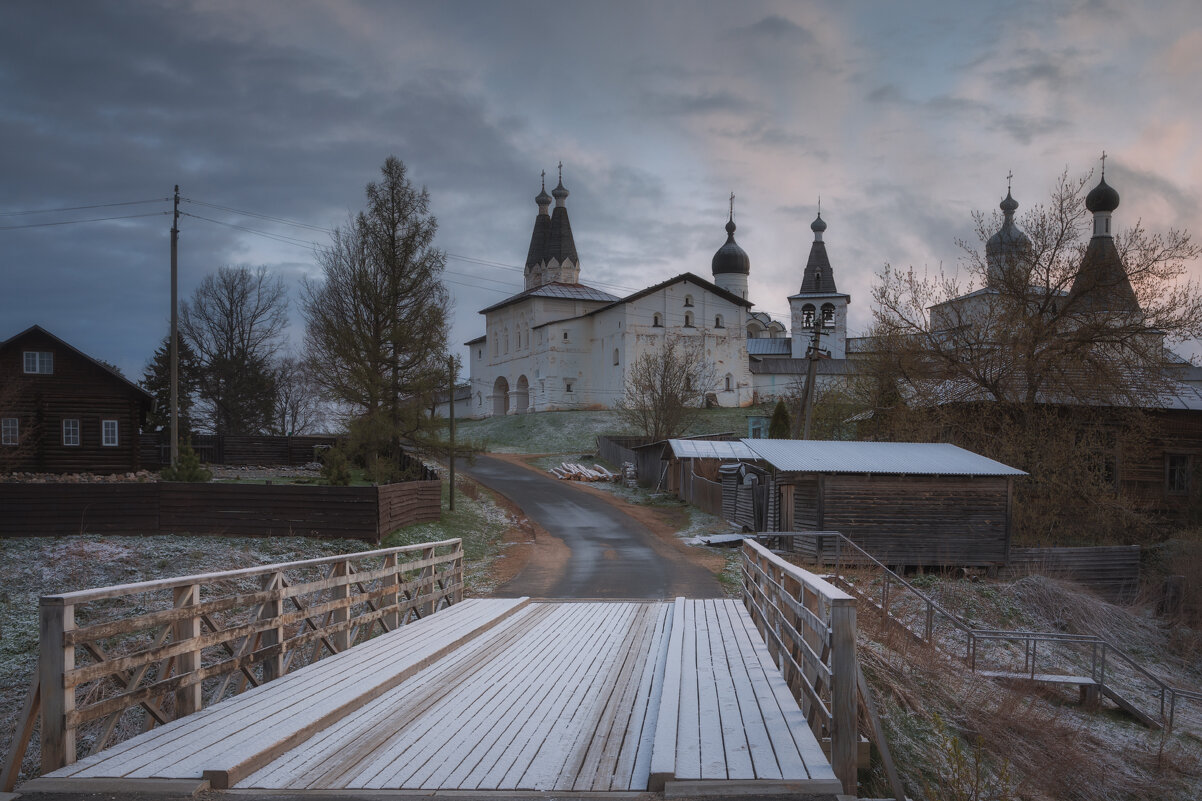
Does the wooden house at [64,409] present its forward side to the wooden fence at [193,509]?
yes

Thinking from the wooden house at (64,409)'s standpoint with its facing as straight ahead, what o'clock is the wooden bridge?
The wooden bridge is roughly at 12 o'clock from the wooden house.

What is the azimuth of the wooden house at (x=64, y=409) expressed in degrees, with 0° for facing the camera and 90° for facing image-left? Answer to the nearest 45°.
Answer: approximately 0°

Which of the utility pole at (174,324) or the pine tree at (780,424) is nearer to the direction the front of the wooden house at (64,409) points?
the utility pole

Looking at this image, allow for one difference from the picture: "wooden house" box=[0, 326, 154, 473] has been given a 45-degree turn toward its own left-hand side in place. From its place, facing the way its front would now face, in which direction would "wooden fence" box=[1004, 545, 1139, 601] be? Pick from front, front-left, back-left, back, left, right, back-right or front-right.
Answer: front

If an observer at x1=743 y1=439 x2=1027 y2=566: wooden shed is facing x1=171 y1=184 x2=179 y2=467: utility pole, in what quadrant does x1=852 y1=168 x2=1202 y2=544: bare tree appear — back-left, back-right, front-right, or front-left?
back-right

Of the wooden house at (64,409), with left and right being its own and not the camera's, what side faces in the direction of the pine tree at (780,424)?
left

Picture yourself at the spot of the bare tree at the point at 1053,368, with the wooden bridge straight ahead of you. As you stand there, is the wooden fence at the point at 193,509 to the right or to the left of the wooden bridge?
right

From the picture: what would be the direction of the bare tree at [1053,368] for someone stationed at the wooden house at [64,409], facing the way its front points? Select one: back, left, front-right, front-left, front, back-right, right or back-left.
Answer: front-left
